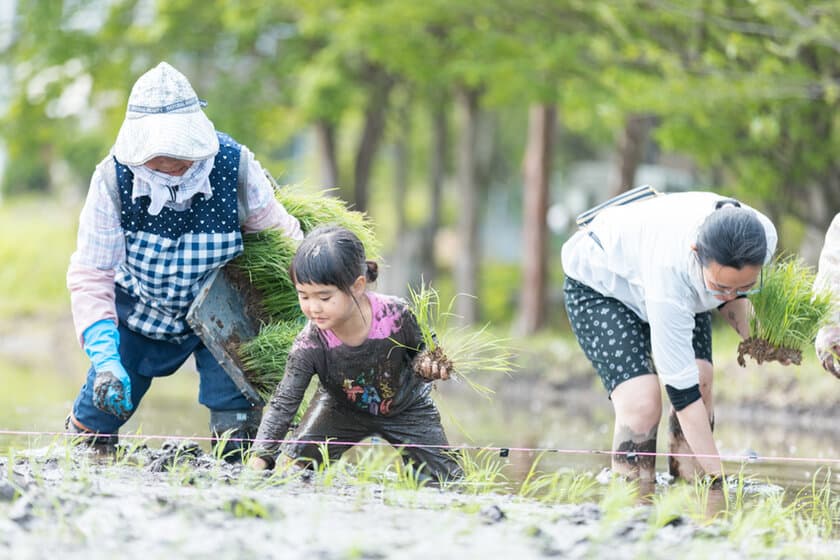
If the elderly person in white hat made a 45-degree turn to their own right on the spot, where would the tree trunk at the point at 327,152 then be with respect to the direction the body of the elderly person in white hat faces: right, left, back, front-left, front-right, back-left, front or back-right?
back-right

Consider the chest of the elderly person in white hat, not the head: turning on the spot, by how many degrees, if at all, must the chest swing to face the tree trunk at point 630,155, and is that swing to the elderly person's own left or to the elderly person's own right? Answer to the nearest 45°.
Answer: approximately 135° to the elderly person's own left

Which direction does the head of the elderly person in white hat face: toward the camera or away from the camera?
toward the camera

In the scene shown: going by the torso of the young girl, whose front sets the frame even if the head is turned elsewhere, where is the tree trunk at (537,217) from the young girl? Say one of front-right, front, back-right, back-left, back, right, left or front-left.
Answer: back

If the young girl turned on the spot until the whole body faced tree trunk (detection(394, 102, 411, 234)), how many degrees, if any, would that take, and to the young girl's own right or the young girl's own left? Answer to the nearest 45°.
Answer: approximately 180°

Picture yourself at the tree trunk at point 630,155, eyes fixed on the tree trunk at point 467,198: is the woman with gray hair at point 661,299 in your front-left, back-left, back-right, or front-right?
back-left

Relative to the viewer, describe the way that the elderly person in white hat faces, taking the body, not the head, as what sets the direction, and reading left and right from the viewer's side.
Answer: facing the viewer

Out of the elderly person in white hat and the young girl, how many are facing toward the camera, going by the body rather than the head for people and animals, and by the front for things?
2

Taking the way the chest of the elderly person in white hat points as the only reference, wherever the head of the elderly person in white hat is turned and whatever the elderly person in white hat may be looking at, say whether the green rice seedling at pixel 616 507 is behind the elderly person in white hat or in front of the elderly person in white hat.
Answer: in front

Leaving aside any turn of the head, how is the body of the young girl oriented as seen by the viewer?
toward the camera

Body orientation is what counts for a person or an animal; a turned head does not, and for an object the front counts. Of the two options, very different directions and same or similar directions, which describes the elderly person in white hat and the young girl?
same or similar directions

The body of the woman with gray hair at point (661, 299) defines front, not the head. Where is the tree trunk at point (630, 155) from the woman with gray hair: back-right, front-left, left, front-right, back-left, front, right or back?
back-left

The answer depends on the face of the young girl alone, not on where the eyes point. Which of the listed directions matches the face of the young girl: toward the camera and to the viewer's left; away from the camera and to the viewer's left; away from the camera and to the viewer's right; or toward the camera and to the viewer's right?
toward the camera and to the viewer's left
